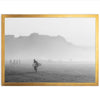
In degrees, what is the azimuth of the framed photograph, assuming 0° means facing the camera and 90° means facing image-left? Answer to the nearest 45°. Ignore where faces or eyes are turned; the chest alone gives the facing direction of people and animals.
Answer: approximately 0°
